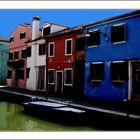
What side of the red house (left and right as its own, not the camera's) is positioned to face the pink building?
right

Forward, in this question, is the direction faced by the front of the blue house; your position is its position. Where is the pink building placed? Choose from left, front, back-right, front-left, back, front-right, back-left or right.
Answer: right

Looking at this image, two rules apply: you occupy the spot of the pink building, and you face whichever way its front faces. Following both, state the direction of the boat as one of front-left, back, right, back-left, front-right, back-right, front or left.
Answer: front-left

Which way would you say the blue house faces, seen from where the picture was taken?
facing the viewer and to the left of the viewer

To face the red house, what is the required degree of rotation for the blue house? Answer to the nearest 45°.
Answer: approximately 90° to its right

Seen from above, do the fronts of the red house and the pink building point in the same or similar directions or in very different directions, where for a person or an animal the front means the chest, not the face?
same or similar directions

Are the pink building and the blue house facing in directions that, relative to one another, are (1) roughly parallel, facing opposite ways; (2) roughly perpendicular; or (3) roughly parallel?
roughly parallel

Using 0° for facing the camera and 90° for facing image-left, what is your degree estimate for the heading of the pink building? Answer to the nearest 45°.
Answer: approximately 45°

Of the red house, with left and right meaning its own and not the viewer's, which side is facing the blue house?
left

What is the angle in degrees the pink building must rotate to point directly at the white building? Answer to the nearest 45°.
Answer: approximately 90° to its left

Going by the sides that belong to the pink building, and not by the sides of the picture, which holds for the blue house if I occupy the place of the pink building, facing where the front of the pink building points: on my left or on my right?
on my left

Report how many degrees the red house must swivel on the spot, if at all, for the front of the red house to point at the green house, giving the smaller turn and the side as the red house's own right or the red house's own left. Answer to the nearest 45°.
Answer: approximately 90° to the red house's own right

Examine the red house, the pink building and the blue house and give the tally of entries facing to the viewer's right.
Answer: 0
